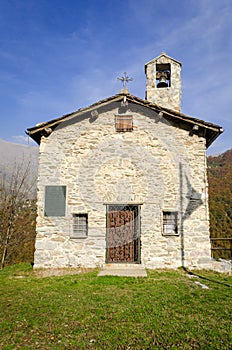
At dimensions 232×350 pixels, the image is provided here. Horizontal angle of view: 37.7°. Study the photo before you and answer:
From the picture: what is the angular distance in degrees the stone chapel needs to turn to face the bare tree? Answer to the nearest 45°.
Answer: approximately 135° to its right

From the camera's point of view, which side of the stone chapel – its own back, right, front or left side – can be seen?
front
